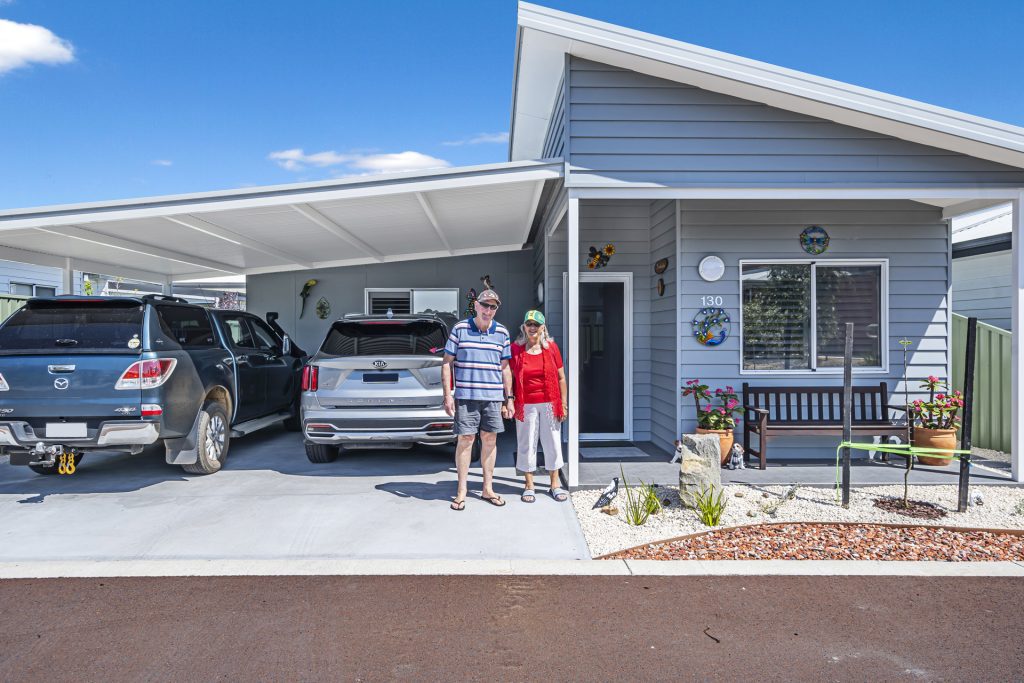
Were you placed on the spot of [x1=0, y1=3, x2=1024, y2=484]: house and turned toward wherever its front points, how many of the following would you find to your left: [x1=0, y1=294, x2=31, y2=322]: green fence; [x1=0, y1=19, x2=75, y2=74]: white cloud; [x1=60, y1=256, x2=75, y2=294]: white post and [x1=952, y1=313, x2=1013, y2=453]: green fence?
1

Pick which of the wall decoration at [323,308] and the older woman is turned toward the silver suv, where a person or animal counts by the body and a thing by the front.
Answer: the wall decoration

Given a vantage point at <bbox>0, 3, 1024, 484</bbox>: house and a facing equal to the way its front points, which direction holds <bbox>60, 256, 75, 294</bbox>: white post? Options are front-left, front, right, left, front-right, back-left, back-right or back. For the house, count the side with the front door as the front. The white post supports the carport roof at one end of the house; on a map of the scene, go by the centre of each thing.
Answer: right

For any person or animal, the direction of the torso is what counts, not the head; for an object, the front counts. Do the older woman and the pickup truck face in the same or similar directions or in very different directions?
very different directions

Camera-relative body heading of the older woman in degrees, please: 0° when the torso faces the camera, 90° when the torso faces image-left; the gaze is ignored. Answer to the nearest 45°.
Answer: approximately 0°

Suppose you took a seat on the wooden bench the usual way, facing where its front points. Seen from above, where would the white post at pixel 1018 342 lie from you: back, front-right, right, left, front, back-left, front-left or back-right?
left

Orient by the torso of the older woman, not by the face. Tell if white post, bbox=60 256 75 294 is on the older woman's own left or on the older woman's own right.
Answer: on the older woman's own right

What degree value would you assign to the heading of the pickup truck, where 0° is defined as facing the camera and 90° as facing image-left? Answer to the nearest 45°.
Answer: approximately 225°

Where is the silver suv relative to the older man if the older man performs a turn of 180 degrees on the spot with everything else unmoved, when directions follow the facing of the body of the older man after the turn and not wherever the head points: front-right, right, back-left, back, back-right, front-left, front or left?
front-left

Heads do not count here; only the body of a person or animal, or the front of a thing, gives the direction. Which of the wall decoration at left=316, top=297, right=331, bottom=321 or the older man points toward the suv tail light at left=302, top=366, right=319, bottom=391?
the wall decoration

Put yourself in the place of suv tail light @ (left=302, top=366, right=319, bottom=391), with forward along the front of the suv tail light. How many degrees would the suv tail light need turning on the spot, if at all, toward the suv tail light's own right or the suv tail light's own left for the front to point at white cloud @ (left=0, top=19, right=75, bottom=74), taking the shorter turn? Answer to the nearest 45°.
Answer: approximately 135° to the suv tail light's own right

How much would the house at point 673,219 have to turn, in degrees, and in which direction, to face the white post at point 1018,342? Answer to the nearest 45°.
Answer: approximately 90° to its left

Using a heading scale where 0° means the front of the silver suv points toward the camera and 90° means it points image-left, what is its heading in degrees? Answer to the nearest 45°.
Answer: approximately 180°

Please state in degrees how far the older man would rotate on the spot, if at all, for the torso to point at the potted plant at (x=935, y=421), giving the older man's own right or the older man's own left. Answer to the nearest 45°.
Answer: approximately 90° to the older man's own left
